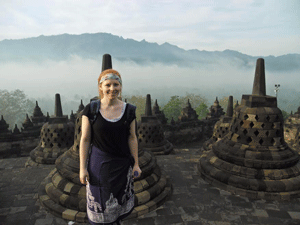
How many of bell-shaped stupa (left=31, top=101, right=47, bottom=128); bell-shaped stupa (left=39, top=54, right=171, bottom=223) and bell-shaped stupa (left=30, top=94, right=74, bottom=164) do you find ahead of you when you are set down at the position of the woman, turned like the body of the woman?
0

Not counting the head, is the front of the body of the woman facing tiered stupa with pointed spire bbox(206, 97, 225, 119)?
no

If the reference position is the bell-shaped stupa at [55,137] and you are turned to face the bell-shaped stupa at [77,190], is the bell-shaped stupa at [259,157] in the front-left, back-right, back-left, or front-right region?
front-left

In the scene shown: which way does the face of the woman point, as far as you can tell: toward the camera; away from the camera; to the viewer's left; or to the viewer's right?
toward the camera

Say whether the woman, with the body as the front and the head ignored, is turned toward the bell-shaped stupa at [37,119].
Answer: no

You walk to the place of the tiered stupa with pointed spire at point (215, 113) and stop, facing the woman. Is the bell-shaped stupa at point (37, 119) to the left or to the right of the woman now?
right

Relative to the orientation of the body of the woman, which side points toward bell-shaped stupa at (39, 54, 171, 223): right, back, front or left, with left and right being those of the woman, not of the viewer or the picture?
back

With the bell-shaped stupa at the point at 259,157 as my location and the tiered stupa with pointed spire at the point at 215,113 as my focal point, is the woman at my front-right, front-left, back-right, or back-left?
back-left

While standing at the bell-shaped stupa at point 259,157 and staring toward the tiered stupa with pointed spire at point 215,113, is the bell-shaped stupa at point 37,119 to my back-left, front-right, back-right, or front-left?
front-left

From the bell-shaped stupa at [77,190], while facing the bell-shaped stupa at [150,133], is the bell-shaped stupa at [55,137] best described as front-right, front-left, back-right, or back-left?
front-left

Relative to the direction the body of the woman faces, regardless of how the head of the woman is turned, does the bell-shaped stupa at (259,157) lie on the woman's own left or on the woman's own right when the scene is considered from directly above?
on the woman's own left

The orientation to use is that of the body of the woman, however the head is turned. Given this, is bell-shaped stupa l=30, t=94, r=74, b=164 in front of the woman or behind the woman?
behind

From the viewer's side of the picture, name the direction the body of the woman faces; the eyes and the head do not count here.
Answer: toward the camera
